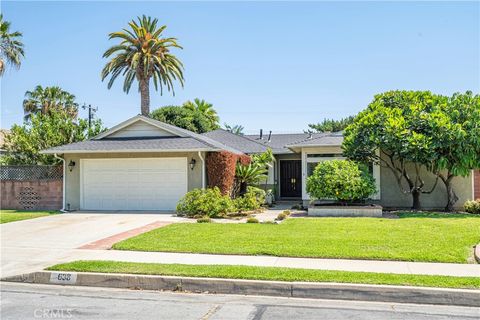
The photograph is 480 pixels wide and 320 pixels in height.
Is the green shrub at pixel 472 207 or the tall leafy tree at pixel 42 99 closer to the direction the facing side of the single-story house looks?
the green shrub

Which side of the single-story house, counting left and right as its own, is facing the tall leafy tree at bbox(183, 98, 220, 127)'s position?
back

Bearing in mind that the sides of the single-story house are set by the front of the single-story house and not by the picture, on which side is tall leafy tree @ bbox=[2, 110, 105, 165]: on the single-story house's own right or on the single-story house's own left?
on the single-story house's own right

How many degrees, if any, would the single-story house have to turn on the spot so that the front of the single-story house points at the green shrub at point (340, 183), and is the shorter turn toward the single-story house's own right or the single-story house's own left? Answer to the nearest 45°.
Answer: approximately 90° to the single-story house's own left

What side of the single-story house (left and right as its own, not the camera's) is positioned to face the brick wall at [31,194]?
right

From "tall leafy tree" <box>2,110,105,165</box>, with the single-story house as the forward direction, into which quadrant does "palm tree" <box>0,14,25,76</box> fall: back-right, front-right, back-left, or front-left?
back-left

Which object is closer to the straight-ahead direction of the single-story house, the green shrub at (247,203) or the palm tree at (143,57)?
the green shrub

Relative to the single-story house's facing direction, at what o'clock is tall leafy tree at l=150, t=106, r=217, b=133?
The tall leafy tree is roughly at 6 o'clock from the single-story house.

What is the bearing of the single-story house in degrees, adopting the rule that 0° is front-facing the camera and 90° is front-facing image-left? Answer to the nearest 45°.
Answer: approximately 0°

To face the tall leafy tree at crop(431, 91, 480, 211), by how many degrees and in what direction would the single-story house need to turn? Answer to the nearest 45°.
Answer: approximately 90° to its left

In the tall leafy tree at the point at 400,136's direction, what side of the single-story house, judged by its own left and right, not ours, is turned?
left
